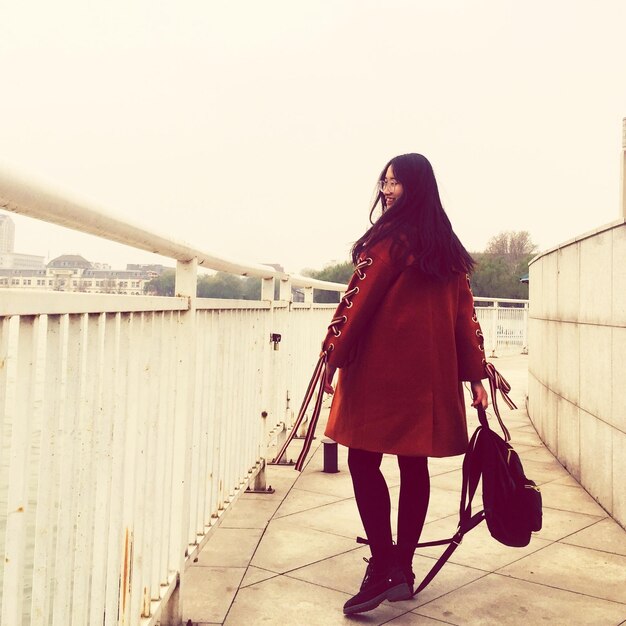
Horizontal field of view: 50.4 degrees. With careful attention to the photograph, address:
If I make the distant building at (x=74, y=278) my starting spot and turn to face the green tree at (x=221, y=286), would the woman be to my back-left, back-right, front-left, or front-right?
front-right

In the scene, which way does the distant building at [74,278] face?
toward the camera

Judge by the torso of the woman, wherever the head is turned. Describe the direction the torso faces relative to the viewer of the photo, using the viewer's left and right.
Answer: facing away from the viewer and to the left of the viewer

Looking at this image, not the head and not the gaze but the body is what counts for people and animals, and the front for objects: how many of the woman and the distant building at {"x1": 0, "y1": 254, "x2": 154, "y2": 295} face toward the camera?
1

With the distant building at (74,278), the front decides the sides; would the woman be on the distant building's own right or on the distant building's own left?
on the distant building's own left

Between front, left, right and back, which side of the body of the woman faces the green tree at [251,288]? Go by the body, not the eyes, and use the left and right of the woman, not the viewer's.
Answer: front

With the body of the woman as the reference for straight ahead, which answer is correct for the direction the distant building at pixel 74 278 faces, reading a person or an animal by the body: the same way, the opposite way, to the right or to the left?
the opposite way

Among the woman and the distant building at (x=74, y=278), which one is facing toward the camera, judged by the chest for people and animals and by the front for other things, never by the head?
the distant building
